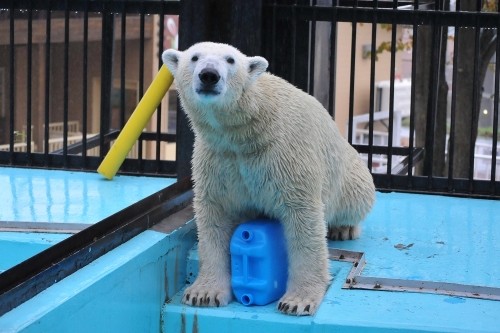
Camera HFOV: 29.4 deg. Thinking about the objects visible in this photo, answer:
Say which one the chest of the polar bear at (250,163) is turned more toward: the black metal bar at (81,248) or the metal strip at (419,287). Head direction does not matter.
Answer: the black metal bar

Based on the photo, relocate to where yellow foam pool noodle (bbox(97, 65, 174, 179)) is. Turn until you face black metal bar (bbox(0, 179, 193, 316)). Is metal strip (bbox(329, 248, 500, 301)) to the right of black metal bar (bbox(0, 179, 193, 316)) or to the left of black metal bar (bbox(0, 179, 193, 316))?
left

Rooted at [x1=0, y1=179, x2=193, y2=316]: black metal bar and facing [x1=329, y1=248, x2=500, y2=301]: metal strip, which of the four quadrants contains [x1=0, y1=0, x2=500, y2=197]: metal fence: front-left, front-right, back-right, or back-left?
front-left

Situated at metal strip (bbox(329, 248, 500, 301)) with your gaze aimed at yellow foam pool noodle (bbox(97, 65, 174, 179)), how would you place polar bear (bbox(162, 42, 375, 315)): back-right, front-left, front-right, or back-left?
front-left

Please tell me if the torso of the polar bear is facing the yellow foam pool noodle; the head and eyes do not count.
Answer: no

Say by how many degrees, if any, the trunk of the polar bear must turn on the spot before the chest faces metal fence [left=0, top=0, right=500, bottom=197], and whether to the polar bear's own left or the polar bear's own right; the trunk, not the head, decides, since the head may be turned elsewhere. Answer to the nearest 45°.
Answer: approximately 135° to the polar bear's own right

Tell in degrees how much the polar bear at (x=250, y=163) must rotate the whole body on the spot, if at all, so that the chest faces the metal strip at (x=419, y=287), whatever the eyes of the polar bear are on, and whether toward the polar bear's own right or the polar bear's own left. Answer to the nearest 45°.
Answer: approximately 135° to the polar bear's own left

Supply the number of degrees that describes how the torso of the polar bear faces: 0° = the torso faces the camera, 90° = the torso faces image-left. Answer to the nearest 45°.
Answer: approximately 45°

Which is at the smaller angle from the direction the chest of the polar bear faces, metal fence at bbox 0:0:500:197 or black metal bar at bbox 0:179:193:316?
the black metal bar

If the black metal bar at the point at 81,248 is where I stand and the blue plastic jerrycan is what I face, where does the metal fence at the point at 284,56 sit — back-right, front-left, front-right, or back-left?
front-left
